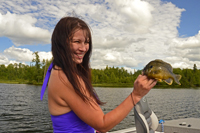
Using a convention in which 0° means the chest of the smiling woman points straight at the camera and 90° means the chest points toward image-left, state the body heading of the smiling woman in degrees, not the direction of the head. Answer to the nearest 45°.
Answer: approximately 270°
